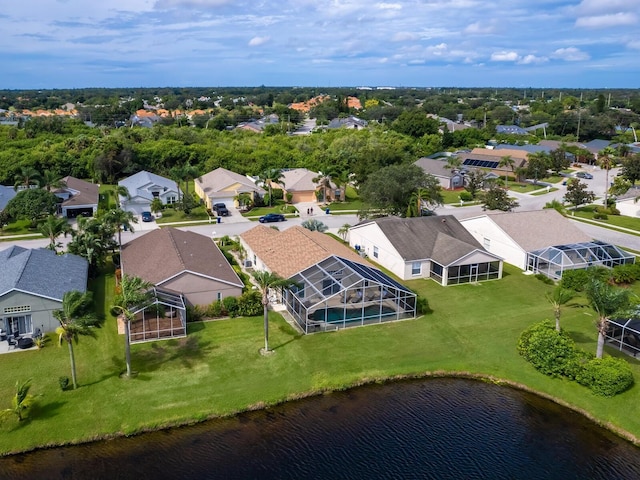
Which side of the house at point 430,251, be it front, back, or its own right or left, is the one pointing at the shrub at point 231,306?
left

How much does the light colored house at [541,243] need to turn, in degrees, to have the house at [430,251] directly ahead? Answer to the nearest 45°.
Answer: approximately 90° to its left

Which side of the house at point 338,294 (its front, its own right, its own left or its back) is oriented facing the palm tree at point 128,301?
left

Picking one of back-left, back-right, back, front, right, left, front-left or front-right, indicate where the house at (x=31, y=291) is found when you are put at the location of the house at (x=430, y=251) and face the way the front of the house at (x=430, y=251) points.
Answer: left

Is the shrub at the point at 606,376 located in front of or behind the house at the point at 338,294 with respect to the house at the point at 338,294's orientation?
behind

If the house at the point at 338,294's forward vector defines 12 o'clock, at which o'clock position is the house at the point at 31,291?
the house at the point at 31,291 is roughly at 10 o'clock from the house at the point at 338,294.

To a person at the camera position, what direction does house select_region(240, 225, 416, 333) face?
facing away from the viewer and to the left of the viewer

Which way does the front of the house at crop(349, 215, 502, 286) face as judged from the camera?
facing away from the viewer and to the left of the viewer

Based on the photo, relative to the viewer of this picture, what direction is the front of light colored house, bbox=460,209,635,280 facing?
facing away from the viewer and to the left of the viewer

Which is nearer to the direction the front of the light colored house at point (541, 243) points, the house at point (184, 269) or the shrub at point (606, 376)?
the house

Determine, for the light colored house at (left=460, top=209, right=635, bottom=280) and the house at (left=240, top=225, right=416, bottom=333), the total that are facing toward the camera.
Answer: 0

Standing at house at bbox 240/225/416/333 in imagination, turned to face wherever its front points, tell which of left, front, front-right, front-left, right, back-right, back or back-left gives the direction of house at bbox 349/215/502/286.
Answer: right

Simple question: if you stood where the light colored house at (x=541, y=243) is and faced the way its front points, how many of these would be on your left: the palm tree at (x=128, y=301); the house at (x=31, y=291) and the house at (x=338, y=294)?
3
